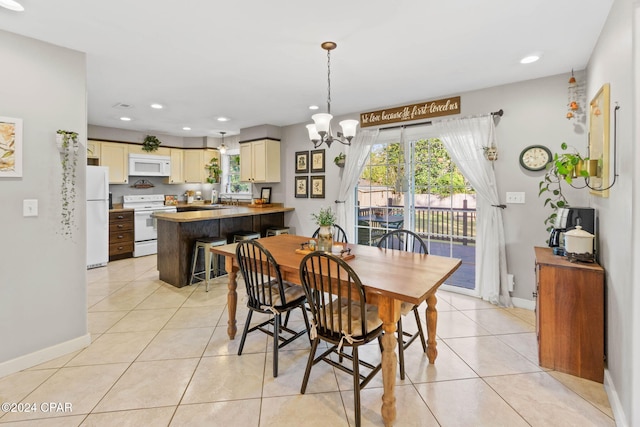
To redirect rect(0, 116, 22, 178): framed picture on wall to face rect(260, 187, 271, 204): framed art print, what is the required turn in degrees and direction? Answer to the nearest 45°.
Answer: approximately 90° to its left

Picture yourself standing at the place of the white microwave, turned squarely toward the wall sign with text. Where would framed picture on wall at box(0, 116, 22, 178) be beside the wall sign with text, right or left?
right

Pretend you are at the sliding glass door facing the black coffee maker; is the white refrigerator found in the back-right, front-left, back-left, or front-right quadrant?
back-right

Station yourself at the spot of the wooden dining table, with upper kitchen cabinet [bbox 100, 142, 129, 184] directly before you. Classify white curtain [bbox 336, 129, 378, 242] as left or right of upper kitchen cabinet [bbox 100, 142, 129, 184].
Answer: right

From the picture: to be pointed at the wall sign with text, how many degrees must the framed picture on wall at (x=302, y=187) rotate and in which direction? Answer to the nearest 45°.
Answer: approximately 90° to its left

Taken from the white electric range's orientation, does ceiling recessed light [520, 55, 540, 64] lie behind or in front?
in front

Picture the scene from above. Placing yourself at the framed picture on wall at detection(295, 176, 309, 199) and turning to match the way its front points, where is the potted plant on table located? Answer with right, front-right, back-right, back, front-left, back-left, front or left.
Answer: front-left

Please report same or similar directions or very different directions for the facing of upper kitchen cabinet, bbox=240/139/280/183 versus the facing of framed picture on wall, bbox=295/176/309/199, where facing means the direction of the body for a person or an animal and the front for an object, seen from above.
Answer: same or similar directions

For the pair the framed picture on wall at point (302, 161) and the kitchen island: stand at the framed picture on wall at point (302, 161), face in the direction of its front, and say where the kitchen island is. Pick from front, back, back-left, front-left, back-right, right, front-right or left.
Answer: front

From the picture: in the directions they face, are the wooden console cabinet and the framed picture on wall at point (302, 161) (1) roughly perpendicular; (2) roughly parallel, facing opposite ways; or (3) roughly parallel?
roughly perpendicular

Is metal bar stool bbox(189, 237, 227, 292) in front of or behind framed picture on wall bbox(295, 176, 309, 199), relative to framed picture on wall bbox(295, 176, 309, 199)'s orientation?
in front

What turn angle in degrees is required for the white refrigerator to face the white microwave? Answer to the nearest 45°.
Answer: approximately 90° to its left
